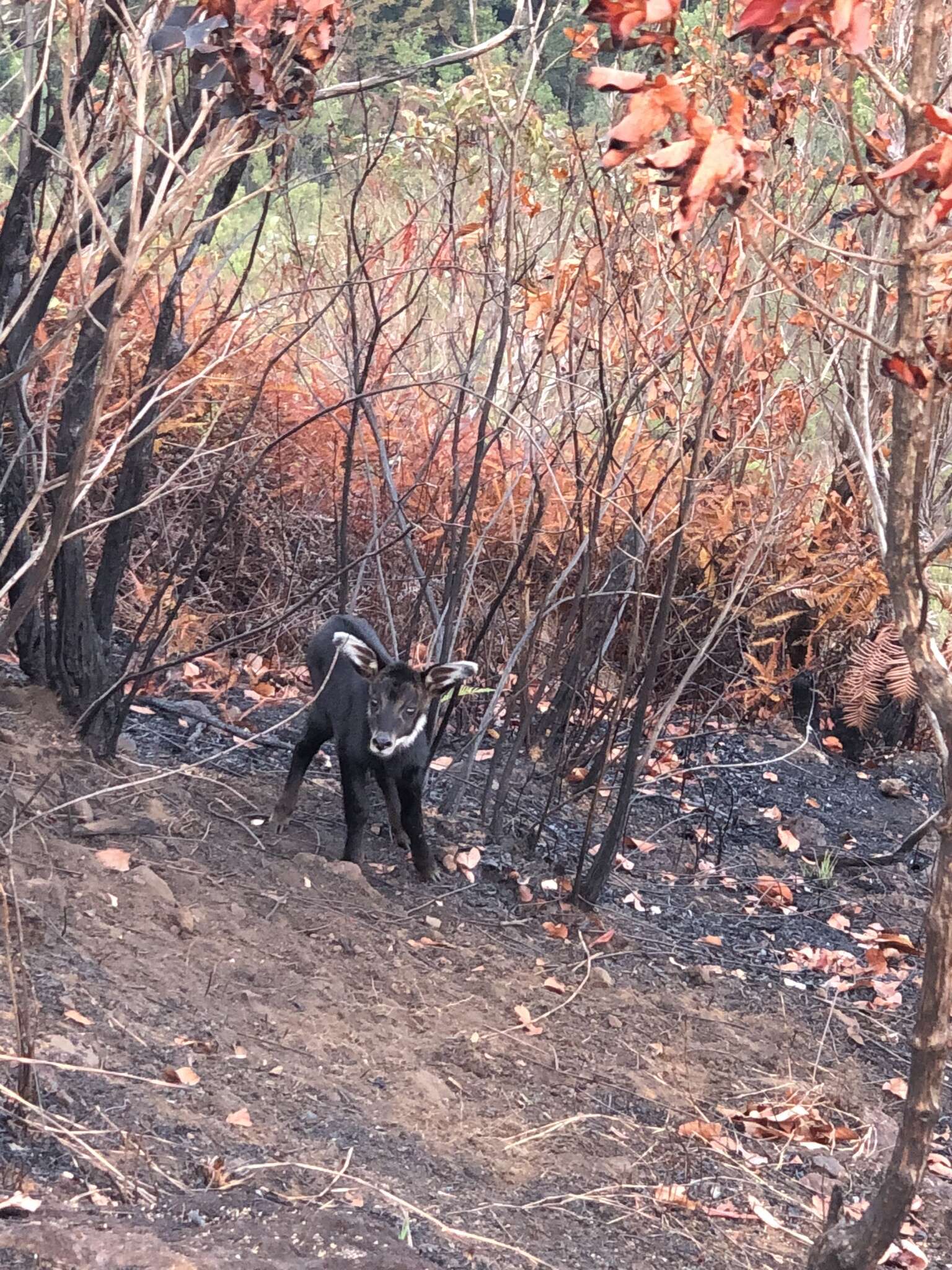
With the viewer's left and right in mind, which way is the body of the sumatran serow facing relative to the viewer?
facing the viewer and to the right of the viewer

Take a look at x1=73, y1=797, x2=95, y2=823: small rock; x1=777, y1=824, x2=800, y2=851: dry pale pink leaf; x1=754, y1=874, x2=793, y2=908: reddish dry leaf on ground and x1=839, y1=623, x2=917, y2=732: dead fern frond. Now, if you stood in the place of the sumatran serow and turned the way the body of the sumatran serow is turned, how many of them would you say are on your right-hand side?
1

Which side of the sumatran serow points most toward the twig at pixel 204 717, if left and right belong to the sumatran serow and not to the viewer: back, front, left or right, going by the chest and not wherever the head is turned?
back

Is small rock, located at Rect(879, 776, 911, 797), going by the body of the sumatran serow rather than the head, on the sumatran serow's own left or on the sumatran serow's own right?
on the sumatran serow's own left

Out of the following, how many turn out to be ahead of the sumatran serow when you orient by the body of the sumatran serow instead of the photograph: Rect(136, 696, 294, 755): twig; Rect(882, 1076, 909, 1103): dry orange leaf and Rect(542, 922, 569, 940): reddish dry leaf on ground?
2

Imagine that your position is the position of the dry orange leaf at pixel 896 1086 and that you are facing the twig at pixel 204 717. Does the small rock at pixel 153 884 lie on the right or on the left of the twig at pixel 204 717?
left

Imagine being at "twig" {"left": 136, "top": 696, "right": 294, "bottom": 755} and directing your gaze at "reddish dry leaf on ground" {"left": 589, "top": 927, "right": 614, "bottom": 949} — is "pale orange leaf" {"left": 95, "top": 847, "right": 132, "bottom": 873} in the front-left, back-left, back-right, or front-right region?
front-right

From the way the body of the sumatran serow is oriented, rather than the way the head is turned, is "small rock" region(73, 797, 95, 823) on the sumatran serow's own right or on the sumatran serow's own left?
on the sumatran serow's own right

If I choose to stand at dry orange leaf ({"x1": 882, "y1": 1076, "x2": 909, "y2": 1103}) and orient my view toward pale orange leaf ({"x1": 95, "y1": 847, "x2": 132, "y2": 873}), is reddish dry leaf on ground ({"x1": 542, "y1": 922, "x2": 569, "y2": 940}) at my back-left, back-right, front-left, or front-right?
front-right

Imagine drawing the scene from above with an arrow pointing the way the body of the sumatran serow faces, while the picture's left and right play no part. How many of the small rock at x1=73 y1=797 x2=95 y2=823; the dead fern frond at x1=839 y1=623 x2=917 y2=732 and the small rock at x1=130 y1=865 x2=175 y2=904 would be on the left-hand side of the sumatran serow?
1
